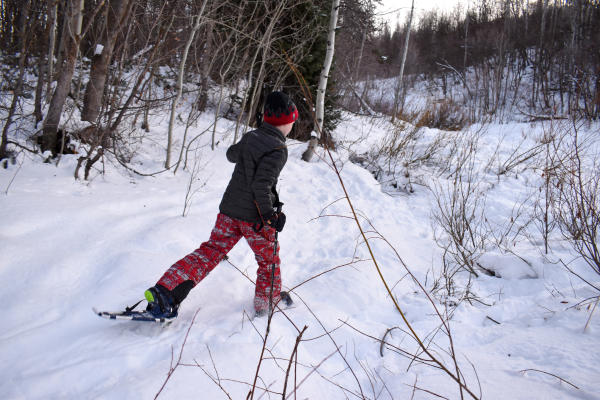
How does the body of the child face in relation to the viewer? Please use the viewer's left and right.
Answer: facing away from the viewer and to the right of the viewer

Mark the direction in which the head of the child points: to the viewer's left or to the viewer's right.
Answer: to the viewer's right
